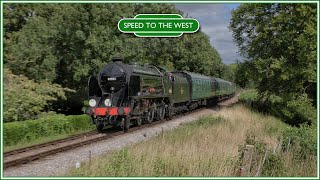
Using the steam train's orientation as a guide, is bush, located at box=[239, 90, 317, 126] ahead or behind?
behind

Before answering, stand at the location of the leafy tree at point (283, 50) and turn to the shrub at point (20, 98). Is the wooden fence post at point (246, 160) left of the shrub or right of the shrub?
left

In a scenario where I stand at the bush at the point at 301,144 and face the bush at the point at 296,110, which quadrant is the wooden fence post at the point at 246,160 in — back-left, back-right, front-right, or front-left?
back-left

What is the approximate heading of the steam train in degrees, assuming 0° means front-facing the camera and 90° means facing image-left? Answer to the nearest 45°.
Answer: approximately 45°

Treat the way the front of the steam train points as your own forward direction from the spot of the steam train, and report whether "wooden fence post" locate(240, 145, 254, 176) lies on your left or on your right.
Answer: on your left
